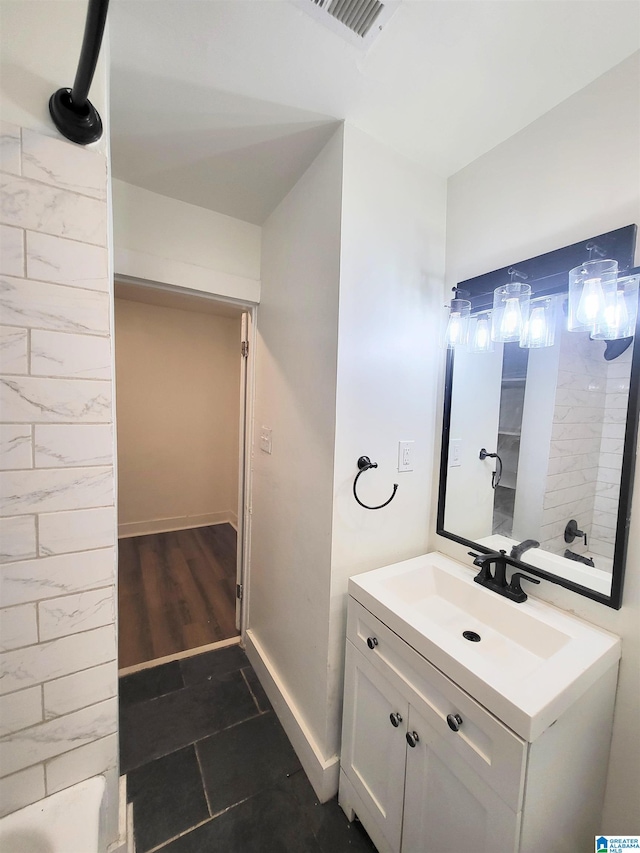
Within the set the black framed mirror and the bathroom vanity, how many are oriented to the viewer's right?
0

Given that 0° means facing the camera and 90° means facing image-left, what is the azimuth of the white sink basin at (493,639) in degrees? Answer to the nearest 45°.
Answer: approximately 45°

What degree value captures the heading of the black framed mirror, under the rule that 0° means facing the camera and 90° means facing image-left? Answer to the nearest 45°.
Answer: approximately 45°

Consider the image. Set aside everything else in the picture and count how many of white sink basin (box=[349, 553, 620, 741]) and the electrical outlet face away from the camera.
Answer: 0

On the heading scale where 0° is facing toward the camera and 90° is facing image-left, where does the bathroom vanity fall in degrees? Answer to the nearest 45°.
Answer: approximately 45°
